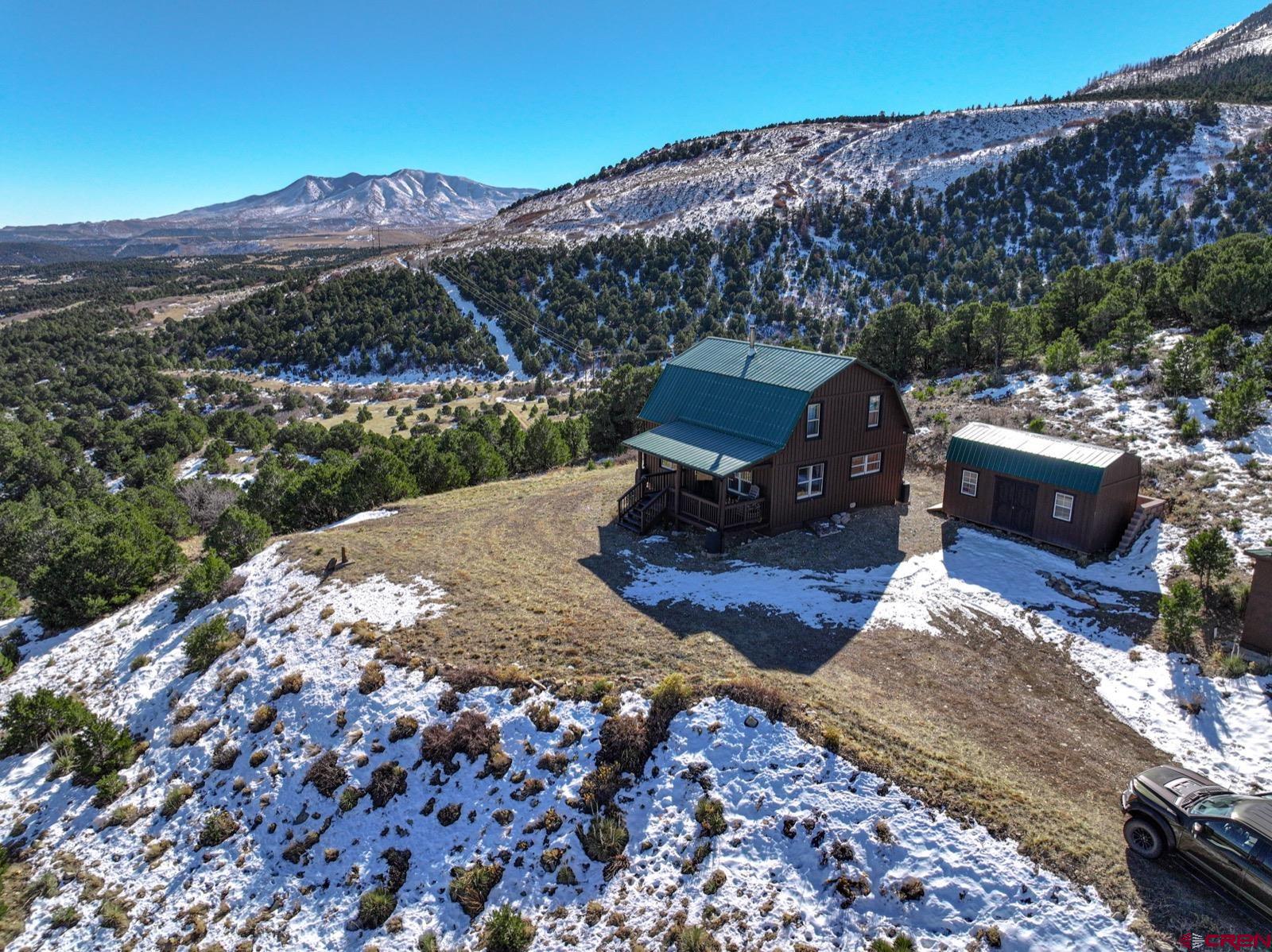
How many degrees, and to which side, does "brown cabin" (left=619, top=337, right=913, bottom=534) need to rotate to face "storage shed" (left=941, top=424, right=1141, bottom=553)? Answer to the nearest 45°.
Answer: approximately 135° to its left

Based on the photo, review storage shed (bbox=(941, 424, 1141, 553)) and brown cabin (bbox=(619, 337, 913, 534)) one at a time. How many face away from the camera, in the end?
0

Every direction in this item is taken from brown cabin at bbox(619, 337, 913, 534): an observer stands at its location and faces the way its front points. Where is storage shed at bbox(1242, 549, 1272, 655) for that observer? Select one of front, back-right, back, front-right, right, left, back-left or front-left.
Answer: left

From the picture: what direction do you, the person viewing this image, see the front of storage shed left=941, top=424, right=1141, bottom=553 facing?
facing the viewer and to the left of the viewer

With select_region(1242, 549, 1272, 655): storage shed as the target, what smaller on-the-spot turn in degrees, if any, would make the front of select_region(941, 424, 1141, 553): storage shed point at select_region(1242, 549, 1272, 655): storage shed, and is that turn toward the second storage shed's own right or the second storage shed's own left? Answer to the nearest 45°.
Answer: approximately 90° to the second storage shed's own left

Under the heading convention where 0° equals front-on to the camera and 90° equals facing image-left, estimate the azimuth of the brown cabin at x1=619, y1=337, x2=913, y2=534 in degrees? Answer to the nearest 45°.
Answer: approximately 45°
